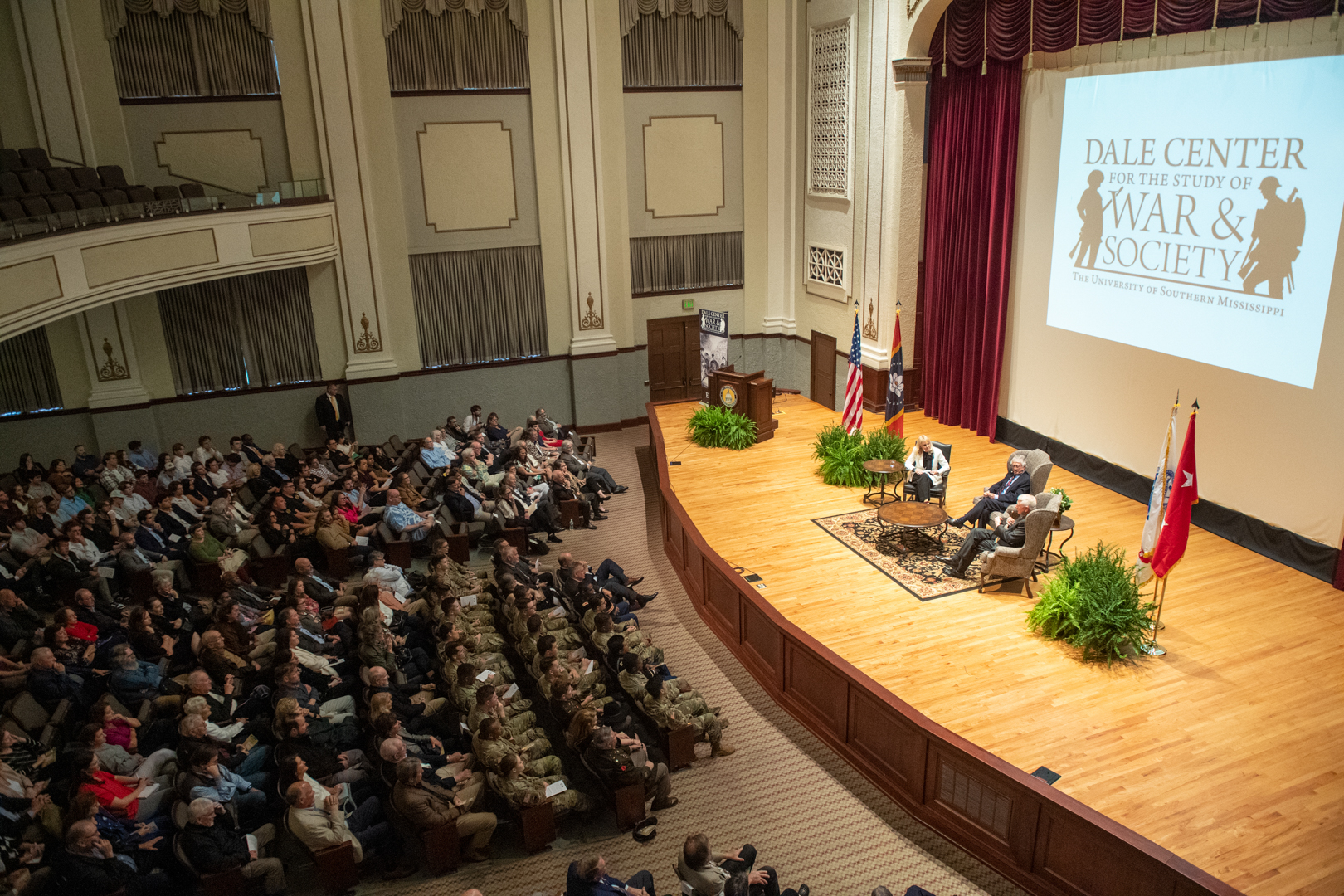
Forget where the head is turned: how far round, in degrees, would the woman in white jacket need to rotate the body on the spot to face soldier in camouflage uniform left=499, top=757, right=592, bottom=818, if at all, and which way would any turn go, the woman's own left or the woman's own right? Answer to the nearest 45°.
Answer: approximately 45° to the woman's own right

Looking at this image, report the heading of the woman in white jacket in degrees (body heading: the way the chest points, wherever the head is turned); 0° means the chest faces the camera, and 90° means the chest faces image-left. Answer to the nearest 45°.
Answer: approximately 0°

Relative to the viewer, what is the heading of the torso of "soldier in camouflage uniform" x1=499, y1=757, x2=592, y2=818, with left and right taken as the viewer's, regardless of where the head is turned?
facing to the right of the viewer

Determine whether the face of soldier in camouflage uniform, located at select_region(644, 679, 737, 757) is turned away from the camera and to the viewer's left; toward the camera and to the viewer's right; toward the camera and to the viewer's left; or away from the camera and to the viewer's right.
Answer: away from the camera and to the viewer's right

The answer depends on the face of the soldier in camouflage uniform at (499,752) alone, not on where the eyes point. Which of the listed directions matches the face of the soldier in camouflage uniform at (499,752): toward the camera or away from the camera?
away from the camera

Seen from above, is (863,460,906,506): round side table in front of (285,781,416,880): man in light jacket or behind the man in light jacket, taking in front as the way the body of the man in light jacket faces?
in front

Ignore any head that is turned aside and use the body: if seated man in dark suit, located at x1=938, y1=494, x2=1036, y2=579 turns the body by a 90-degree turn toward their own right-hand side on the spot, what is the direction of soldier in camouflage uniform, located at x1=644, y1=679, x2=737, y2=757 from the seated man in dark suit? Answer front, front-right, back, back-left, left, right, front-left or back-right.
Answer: back-left

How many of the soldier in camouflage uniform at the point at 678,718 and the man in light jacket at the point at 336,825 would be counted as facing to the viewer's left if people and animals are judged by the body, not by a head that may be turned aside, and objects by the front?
0

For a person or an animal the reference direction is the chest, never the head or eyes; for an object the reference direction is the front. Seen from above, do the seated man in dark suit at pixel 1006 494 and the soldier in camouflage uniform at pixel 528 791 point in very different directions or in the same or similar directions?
very different directions

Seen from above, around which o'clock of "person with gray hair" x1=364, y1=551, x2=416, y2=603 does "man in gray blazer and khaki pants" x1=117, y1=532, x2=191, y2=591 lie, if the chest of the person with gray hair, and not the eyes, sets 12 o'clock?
The man in gray blazer and khaki pants is roughly at 7 o'clock from the person with gray hair.

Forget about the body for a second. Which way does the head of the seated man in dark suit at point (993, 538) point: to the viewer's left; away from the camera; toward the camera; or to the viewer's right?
to the viewer's left

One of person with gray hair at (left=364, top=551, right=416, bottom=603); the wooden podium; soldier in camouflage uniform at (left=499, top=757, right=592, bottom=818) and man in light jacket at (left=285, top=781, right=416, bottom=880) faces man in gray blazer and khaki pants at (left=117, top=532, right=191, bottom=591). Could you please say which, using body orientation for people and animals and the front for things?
the wooden podium

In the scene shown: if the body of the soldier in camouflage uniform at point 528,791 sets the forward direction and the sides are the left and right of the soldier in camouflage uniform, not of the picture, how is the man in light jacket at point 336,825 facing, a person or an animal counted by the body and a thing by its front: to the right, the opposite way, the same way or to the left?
the same way

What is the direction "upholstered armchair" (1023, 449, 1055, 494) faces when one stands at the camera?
facing the viewer and to the left of the viewer

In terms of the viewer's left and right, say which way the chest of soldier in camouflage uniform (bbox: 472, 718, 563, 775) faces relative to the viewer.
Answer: facing to the right of the viewer

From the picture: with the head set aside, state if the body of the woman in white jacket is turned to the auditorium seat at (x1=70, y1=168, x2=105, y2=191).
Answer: no

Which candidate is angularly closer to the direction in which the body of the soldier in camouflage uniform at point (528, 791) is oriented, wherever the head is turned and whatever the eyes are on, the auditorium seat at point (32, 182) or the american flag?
the american flag

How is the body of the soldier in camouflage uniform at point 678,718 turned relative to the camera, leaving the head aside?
to the viewer's right

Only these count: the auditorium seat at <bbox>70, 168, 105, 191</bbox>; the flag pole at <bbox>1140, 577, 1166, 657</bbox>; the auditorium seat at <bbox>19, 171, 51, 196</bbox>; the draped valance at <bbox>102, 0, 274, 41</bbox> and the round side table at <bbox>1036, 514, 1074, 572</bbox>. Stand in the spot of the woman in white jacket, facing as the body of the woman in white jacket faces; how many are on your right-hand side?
3

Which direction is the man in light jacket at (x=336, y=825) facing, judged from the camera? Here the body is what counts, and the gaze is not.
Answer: to the viewer's right
